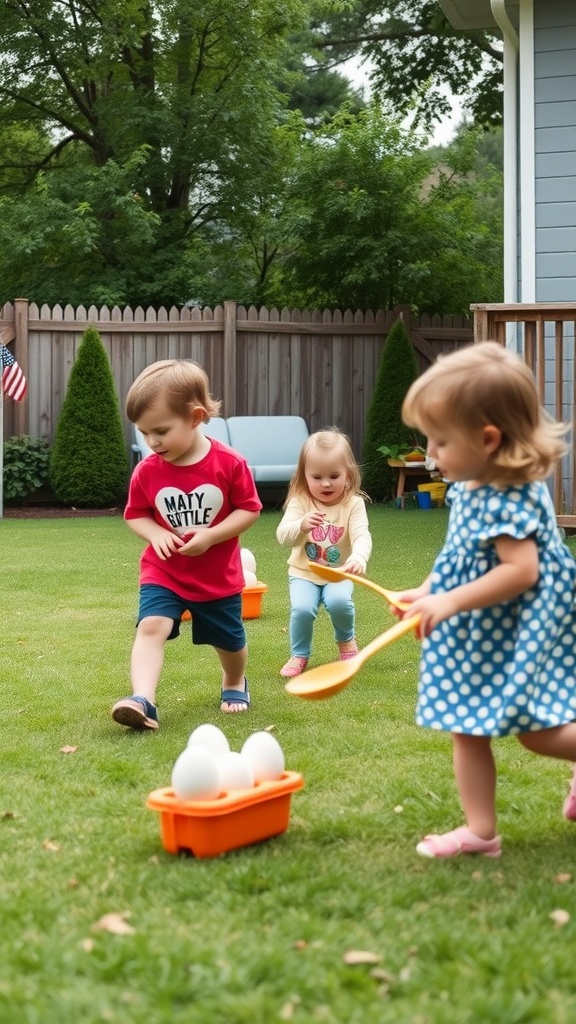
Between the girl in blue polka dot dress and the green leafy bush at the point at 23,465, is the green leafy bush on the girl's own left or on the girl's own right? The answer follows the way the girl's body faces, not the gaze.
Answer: on the girl's own right

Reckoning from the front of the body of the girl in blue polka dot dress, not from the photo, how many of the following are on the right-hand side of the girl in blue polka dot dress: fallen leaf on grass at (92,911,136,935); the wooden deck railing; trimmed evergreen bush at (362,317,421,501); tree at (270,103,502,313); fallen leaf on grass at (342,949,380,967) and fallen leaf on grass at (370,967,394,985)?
3

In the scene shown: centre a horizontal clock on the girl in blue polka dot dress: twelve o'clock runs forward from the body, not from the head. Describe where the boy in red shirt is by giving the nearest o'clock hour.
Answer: The boy in red shirt is roughly at 2 o'clock from the girl in blue polka dot dress.

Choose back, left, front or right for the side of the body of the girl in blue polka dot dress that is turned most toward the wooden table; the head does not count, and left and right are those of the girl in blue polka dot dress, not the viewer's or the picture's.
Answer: right

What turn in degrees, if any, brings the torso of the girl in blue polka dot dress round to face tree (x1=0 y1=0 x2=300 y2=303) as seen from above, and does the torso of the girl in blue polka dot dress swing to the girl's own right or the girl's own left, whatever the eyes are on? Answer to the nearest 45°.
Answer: approximately 90° to the girl's own right

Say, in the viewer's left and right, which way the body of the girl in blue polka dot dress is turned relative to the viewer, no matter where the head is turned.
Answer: facing to the left of the viewer

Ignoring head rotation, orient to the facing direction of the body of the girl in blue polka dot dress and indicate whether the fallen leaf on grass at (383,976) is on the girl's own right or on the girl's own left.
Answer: on the girl's own left

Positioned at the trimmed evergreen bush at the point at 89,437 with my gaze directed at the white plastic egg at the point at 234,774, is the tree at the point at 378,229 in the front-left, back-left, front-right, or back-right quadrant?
back-left

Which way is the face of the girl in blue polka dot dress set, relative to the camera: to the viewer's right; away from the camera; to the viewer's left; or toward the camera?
to the viewer's left
